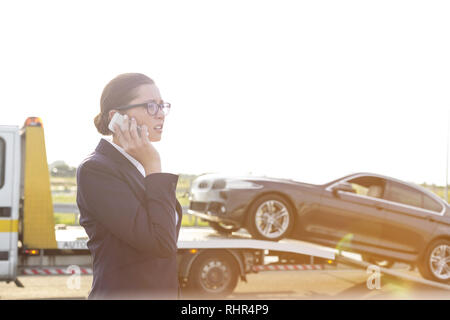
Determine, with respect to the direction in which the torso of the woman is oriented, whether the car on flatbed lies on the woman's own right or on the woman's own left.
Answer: on the woman's own left

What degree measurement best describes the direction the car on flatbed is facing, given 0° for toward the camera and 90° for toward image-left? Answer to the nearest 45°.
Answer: approximately 45°

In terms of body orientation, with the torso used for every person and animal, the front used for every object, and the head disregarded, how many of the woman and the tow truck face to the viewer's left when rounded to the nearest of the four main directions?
1

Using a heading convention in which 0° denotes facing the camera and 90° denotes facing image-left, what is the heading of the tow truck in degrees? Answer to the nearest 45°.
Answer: approximately 90°

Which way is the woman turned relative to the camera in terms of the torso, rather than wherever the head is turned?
to the viewer's right

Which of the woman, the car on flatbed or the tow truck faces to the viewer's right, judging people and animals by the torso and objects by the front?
the woman

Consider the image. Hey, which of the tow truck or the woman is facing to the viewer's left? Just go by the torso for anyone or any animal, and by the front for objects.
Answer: the tow truck

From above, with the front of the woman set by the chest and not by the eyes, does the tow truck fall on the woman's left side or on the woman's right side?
on the woman's left side
